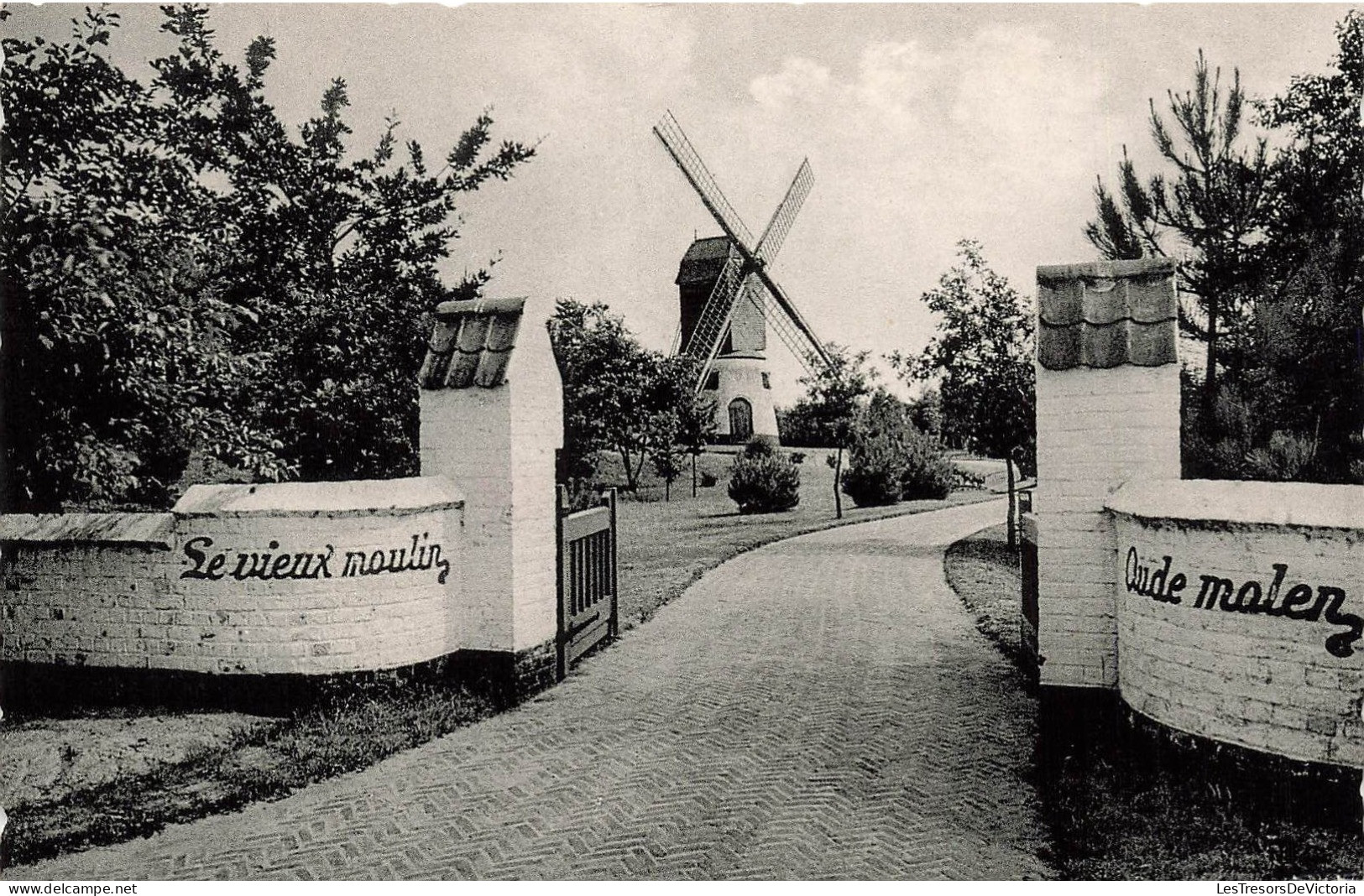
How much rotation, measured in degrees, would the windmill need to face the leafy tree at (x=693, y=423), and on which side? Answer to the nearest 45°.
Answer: approximately 45° to its right

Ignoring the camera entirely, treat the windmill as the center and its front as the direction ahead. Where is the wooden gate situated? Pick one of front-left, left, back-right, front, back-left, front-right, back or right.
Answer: front-right

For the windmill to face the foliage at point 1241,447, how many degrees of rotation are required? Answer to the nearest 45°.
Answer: approximately 45° to its right

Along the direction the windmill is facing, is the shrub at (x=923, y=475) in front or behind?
in front

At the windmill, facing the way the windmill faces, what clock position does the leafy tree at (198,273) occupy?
The leafy tree is roughly at 2 o'clock from the windmill.

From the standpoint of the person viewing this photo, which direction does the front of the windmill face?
facing the viewer and to the right of the viewer

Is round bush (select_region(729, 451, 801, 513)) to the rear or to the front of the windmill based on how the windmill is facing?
to the front

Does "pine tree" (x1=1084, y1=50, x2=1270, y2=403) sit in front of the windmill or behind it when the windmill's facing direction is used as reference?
in front

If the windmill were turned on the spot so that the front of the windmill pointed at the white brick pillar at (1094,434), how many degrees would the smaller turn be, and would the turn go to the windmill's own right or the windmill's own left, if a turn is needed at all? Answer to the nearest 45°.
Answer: approximately 45° to the windmill's own right

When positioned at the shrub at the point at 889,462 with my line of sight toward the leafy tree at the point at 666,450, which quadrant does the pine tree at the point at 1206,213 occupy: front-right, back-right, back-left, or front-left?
back-left

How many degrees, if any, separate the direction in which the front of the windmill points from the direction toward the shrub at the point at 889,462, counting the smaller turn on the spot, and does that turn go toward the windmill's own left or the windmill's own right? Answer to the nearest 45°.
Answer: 0° — it already faces it

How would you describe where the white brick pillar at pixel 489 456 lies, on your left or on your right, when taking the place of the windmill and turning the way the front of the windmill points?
on your right

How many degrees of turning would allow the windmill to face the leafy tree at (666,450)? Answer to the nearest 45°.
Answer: approximately 45° to its right
